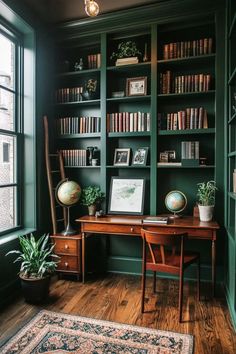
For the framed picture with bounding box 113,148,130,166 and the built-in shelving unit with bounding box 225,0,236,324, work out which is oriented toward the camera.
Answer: the framed picture

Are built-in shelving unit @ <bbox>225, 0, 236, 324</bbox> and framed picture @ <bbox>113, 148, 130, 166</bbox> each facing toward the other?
no

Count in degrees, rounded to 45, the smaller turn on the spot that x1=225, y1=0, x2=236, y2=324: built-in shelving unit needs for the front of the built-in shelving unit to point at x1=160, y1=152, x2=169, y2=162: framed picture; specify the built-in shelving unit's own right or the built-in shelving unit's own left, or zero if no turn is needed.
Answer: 0° — it already faces it

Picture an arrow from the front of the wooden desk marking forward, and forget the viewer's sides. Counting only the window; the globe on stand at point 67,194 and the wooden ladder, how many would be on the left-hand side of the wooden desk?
0

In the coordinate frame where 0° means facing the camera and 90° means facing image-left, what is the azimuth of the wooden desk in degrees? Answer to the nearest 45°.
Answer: approximately 0°

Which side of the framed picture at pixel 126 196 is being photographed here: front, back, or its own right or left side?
front

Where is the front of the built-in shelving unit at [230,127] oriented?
to the viewer's left

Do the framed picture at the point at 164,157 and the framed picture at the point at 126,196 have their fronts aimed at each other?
no

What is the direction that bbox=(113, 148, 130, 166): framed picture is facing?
toward the camera

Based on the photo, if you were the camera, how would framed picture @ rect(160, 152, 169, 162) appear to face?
facing the viewer

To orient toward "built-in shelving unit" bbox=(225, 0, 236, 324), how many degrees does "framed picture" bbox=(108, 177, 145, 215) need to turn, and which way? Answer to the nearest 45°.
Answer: approximately 45° to its left

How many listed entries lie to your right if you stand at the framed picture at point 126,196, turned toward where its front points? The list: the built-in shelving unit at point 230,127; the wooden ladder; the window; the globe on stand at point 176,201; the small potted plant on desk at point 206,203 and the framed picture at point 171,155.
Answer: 2

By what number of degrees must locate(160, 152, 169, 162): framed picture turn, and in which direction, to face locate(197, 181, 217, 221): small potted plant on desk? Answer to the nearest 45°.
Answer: approximately 45° to its left
